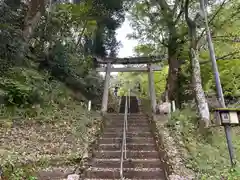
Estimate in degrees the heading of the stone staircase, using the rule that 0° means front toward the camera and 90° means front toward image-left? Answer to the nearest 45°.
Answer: approximately 0°

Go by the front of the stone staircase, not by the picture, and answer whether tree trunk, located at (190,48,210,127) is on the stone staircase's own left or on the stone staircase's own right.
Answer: on the stone staircase's own left

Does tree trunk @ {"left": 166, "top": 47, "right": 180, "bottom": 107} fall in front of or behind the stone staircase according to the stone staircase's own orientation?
behind

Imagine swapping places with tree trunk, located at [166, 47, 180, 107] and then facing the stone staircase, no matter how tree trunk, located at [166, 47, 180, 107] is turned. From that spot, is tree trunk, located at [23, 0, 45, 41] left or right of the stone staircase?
right
